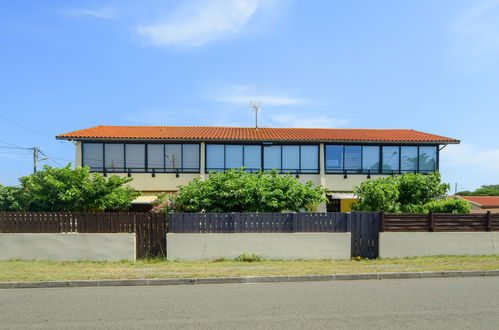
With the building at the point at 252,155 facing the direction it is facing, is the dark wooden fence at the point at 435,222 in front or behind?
in front

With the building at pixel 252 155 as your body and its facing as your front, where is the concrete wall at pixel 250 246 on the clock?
The concrete wall is roughly at 12 o'clock from the building.

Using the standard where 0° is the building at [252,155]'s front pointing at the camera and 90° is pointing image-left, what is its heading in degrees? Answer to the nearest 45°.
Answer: approximately 0°

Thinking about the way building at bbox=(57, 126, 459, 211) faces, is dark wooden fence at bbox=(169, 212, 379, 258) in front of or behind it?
in front

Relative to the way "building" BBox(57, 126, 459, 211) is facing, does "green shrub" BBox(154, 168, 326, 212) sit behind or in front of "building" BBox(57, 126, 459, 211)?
in front

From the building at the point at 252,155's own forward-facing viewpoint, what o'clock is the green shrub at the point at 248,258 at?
The green shrub is roughly at 12 o'clock from the building.
